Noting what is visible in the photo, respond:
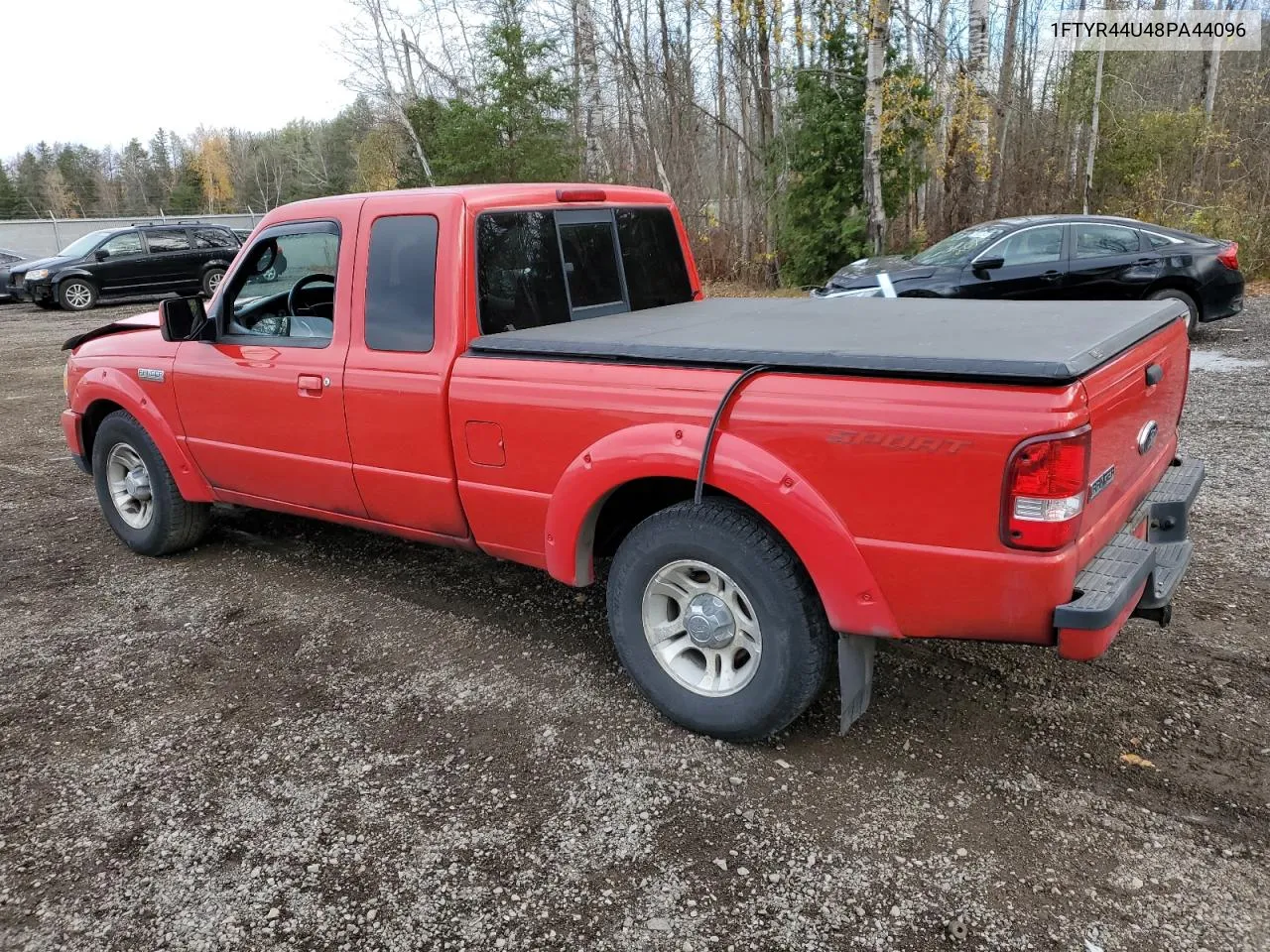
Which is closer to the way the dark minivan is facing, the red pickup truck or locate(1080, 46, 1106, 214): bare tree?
the red pickup truck

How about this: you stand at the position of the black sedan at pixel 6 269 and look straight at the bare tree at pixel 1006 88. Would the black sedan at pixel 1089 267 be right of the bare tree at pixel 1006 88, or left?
right

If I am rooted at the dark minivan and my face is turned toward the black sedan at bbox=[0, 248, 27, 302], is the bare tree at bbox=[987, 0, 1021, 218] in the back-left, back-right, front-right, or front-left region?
back-right

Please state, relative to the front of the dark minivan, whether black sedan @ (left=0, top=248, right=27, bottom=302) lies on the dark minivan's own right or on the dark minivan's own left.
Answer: on the dark minivan's own right

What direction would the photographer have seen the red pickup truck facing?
facing away from the viewer and to the left of the viewer

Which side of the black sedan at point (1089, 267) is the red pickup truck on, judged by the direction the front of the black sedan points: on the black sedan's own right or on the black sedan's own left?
on the black sedan's own left

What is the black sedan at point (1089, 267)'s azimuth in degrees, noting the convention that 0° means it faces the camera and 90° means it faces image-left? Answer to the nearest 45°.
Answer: approximately 90°
